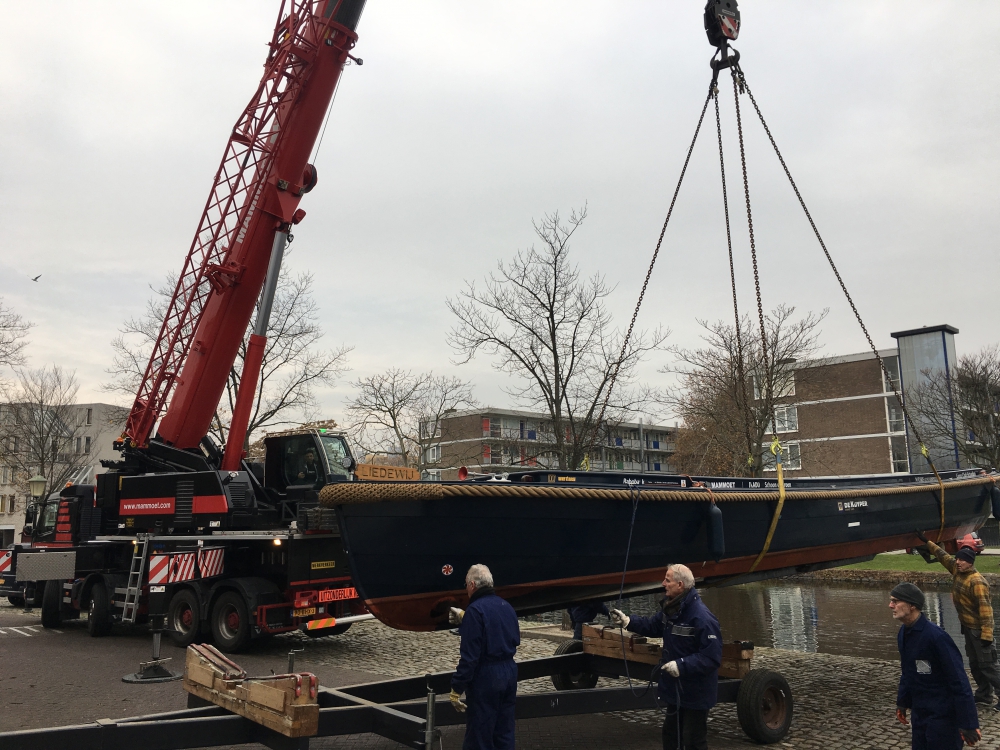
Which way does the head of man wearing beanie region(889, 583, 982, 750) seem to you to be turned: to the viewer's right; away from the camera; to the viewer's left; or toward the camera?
to the viewer's left

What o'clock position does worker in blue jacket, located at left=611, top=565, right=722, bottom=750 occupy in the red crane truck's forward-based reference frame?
The worker in blue jacket is roughly at 7 o'clock from the red crane truck.

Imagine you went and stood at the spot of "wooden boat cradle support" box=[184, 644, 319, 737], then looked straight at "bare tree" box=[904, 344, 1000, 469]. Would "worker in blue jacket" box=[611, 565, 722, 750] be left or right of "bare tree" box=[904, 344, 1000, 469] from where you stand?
right

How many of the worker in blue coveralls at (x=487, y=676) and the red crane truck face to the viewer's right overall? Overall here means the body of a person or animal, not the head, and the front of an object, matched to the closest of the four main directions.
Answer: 0

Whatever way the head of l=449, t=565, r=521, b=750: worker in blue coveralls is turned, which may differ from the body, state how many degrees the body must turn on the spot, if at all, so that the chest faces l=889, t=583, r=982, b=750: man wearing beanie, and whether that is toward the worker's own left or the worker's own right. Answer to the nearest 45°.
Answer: approximately 135° to the worker's own right

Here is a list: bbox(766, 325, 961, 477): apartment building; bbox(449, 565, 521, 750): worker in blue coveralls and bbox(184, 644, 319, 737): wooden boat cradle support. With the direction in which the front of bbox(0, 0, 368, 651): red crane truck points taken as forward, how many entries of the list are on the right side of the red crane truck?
1

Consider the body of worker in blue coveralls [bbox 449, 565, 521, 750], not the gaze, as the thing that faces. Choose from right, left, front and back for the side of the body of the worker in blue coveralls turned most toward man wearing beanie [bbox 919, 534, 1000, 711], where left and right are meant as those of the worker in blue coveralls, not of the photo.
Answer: right

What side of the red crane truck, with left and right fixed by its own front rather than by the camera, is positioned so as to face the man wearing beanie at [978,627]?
back

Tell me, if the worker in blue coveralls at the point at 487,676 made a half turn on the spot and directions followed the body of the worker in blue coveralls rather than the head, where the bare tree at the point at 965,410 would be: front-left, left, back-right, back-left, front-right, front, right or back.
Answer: left

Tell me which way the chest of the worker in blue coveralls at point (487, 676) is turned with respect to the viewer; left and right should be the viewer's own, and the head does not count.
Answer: facing away from the viewer and to the left of the viewer

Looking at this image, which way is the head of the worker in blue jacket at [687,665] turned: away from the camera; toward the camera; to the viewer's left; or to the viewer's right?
to the viewer's left
